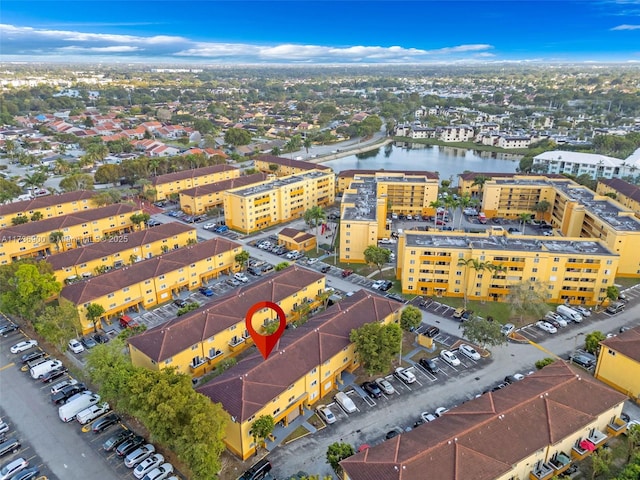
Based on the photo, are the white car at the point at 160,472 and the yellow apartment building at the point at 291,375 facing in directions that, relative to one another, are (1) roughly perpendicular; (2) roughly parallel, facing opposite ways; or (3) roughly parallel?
roughly perpendicular

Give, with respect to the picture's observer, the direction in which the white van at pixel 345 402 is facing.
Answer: facing away from the viewer and to the left of the viewer

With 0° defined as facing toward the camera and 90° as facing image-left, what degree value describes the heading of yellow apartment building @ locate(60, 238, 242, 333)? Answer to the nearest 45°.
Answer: approximately 315°

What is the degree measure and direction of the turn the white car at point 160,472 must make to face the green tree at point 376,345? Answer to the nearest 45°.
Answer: approximately 45° to its right

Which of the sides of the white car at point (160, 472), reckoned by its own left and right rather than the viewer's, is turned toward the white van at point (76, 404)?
left

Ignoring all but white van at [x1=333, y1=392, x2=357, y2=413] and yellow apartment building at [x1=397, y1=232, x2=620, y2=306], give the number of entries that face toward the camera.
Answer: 1

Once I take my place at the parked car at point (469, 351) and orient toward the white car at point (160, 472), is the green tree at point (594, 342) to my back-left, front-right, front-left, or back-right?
back-left

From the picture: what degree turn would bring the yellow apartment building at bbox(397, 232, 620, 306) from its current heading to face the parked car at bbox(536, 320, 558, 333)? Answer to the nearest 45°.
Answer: approximately 45° to its left

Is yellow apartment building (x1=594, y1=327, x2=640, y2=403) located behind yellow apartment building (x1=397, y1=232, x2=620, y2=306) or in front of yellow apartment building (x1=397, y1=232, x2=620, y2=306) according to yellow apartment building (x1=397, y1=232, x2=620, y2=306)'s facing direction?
in front

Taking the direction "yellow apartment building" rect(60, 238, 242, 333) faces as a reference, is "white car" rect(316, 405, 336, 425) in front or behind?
in front
